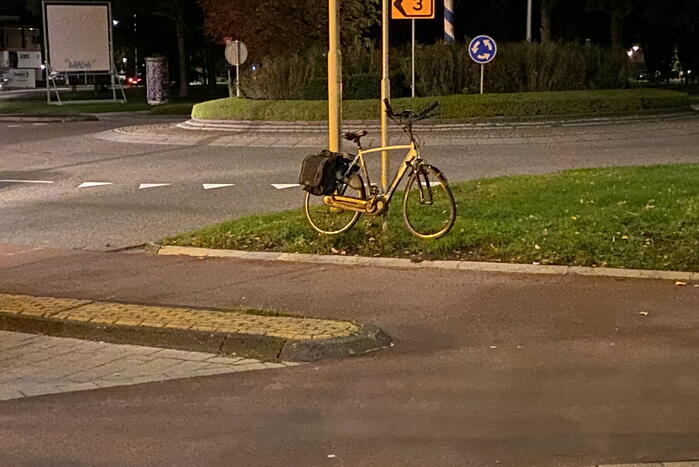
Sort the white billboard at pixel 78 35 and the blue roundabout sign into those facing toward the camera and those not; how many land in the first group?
2

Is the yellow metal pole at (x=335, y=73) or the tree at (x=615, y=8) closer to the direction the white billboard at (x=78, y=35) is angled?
the yellow metal pole

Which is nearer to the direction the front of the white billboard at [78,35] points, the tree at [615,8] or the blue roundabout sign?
the blue roundabout sign

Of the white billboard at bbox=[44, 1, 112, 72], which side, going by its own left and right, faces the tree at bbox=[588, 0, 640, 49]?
left

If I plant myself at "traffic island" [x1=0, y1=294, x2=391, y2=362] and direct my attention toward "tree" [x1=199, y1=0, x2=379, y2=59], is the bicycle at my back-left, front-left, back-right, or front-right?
front-right

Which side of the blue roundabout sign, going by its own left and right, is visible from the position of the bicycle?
front

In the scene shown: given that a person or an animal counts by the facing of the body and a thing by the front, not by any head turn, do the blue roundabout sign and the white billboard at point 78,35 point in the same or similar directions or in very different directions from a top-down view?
same or similar directions

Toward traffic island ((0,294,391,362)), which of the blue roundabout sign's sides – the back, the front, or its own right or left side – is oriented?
front

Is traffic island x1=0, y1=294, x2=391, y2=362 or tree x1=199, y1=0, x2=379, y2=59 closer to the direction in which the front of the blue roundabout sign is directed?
the traffic island

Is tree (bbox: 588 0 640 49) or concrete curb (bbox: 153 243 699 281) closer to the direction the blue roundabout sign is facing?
the concrete curb

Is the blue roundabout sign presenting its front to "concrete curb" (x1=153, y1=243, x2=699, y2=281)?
yes

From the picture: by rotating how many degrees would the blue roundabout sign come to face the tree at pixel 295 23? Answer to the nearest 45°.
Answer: approximately 135° to its right

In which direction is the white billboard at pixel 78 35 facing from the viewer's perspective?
toward the camera

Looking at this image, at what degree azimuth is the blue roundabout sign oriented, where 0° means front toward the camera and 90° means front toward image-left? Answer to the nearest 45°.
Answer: approximately 0°
